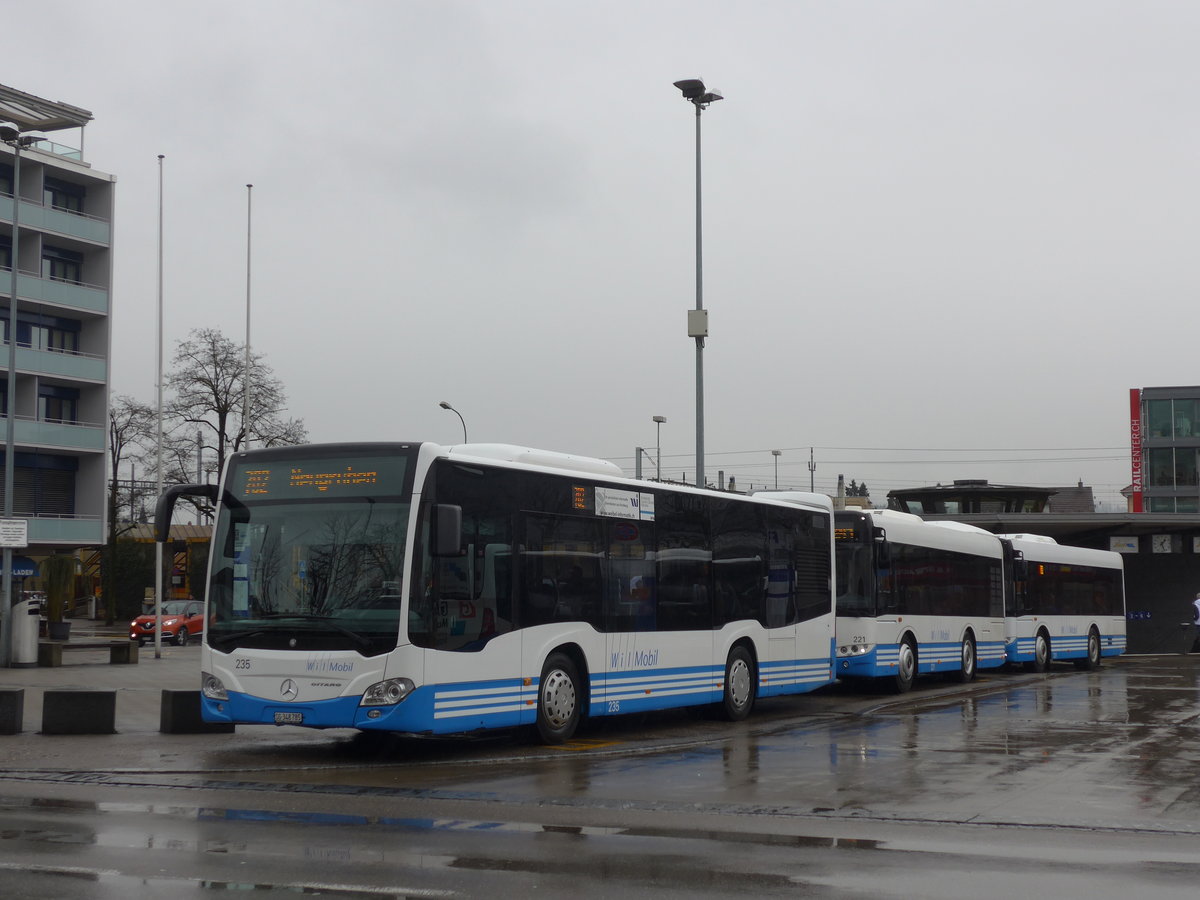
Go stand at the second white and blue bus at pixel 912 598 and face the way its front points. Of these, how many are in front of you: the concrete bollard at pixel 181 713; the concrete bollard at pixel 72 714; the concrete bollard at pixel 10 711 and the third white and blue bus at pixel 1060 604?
3

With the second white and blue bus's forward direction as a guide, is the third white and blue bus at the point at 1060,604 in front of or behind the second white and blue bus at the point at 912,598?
behind

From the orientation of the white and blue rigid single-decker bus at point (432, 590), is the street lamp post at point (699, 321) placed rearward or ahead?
rearward

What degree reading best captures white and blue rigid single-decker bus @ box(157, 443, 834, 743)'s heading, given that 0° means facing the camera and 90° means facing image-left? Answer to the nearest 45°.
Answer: approximately 45°

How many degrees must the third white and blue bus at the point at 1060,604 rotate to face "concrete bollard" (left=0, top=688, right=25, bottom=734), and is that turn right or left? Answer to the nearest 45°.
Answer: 0° — it already faces it

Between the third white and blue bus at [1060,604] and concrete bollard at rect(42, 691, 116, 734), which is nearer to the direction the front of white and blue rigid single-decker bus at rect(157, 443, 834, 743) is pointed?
the concrete bollard

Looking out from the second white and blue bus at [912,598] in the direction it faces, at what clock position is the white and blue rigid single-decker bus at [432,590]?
The white and blue rigid single-decker bus is roughly at 11 o'clock from the second white and blue bus.
